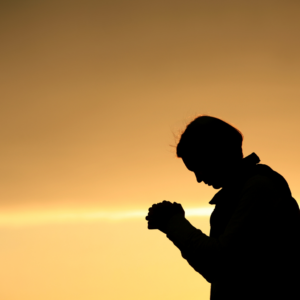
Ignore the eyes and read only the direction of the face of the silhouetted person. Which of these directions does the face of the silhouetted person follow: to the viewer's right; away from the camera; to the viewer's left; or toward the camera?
to the viewer's left

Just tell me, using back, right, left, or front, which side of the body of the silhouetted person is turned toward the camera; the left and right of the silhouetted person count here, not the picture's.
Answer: left
